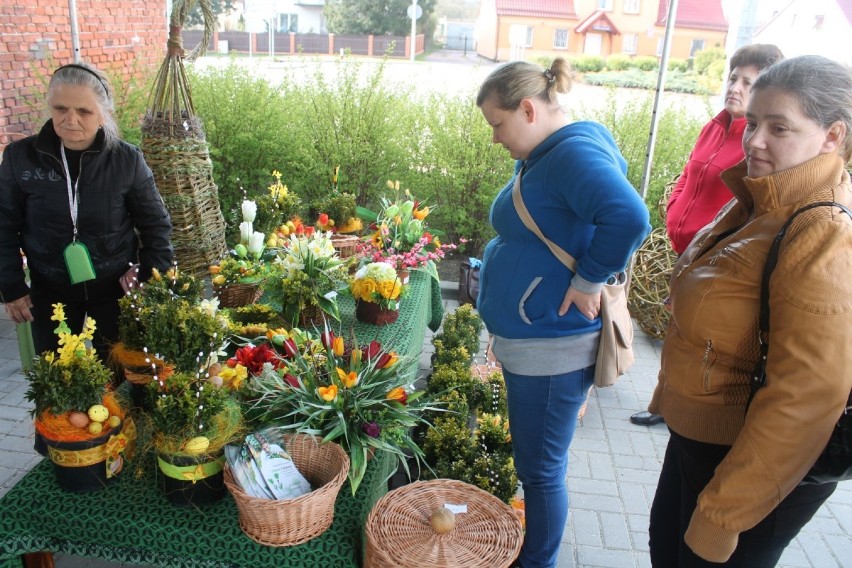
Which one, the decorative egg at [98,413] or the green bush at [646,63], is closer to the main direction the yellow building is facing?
the decorative egg

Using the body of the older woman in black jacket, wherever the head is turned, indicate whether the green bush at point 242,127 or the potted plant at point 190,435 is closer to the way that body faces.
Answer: the potted plant

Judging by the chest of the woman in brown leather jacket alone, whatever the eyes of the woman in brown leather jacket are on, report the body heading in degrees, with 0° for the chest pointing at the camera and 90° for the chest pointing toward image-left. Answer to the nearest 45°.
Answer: approximately 45°

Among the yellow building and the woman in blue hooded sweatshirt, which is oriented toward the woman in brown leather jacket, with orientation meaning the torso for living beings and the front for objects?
the yellow building

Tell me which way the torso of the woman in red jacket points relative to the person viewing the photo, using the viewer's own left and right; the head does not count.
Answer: facing the viewer and to the left of the viewer

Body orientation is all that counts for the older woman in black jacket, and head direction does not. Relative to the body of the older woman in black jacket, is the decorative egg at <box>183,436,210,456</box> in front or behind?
in front

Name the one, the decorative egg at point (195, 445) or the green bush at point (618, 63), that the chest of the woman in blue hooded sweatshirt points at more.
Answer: the decorative egg

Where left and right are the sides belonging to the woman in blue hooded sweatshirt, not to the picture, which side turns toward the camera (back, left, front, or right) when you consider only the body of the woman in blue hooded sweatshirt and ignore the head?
left

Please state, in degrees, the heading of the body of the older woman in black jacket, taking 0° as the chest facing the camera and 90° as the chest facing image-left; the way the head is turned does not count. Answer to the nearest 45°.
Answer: approximately 0°

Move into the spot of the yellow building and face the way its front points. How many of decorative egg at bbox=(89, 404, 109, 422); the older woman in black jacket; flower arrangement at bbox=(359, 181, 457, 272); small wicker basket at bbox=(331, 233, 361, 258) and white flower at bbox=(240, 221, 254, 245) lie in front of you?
5

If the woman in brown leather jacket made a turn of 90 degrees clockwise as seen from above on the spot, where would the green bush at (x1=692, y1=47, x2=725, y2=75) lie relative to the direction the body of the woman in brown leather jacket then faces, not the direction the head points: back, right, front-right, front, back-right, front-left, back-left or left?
front-right

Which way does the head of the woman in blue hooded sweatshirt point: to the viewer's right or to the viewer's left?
to the viewer's left

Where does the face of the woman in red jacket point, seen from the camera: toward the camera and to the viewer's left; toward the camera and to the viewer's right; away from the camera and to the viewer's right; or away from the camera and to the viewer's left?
toward the camera and to the viewer's left

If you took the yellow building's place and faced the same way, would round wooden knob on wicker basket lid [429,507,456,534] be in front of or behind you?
in front

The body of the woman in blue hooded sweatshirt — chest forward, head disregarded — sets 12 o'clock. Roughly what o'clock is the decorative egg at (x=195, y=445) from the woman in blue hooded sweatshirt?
The decorative egg is roughly at 11 o'clock from the woman in blue hooded sweatshirt.

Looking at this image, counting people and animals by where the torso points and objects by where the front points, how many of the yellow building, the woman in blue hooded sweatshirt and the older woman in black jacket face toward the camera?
2

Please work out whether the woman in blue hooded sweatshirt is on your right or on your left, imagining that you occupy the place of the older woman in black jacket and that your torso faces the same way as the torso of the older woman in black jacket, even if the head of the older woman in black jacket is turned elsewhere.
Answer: on your left
